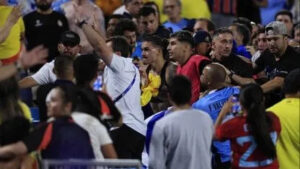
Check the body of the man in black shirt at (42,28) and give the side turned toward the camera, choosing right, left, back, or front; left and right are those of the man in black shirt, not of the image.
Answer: front

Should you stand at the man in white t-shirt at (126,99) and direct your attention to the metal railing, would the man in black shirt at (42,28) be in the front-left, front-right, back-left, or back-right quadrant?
back-right

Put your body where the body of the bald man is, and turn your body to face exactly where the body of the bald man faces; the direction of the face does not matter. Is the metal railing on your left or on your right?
on your left

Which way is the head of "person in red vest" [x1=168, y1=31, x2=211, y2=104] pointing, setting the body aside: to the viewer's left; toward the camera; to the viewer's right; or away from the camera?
to the viewer's left

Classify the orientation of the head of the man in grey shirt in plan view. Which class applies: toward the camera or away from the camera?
away from the camera

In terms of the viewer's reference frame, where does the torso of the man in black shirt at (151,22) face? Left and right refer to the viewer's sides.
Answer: facing the viewer and to the left of the viewer

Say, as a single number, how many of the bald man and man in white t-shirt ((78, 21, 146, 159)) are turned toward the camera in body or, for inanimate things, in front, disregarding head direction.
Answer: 0

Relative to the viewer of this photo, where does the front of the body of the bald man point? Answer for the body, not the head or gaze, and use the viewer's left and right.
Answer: facing away from the viewer and to the left of the viewer
